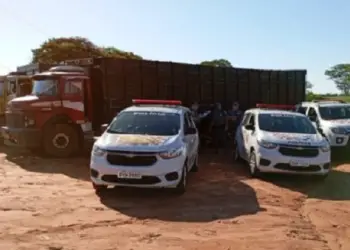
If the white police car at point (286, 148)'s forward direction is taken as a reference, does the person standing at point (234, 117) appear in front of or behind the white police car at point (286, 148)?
behind

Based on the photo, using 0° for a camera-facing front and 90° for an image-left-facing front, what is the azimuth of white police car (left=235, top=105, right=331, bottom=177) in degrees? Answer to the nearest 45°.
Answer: approximately 315°

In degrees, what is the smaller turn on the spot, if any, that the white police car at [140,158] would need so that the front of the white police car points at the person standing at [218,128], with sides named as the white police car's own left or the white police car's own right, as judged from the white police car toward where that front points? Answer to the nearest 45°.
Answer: approximately 180°

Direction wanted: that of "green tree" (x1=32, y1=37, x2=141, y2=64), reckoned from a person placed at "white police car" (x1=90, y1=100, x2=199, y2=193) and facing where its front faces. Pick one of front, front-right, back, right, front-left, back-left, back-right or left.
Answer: back

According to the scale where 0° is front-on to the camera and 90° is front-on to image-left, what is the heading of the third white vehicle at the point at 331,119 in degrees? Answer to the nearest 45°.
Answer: approximately 315°

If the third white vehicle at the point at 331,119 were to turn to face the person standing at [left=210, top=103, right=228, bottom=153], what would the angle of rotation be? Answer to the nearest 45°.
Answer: approximately 135° to its right

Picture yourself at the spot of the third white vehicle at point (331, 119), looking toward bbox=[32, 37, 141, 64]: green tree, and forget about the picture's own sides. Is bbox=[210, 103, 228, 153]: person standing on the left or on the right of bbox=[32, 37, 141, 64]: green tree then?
left

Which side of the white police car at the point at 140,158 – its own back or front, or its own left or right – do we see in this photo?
front

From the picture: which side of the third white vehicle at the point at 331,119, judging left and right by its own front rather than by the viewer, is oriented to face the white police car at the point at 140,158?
right
